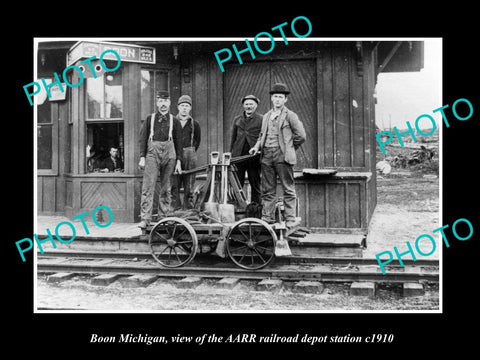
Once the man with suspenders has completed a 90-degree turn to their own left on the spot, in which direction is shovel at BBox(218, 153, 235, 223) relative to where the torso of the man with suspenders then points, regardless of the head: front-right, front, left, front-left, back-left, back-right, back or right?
front-right

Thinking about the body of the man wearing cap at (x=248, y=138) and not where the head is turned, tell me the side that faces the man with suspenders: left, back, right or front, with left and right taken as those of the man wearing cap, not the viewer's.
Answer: right

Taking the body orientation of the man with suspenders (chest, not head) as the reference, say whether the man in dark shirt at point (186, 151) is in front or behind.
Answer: behind

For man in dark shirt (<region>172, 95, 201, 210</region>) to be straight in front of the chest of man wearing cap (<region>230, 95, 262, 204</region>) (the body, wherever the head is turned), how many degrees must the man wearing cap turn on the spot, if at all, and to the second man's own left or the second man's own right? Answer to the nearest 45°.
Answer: approximately 135° to the second man's own right

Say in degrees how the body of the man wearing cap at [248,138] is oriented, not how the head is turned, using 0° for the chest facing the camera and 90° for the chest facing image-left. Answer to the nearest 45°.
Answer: approximately 0°
